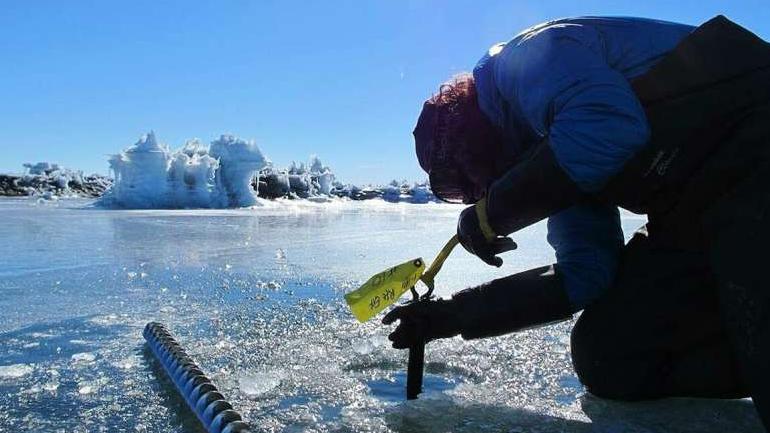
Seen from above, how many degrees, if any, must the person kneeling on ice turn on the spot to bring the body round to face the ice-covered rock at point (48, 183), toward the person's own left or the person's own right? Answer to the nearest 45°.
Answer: approximately 45° to the person's own right

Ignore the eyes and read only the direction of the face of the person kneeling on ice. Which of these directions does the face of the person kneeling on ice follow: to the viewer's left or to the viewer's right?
to the viewer's left

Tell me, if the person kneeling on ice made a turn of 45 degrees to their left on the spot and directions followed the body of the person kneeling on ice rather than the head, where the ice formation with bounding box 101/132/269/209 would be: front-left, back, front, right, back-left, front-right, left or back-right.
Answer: right

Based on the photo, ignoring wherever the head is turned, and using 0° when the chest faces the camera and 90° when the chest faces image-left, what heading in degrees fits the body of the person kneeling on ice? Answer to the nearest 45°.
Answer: approximately 90°
